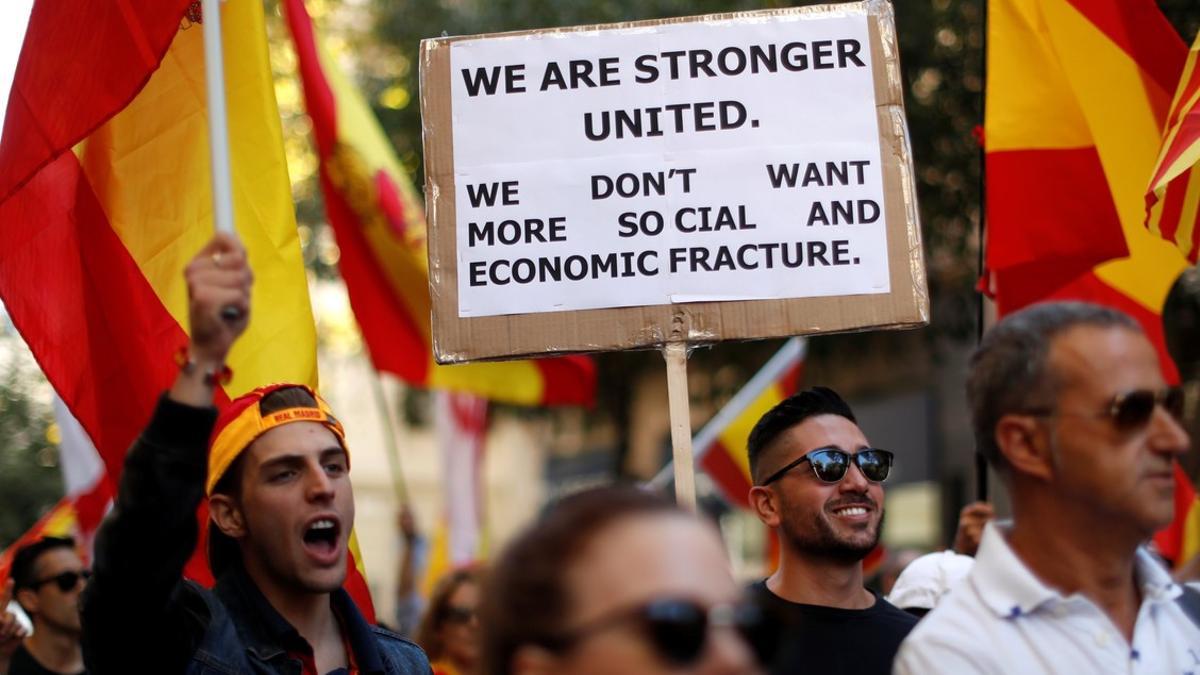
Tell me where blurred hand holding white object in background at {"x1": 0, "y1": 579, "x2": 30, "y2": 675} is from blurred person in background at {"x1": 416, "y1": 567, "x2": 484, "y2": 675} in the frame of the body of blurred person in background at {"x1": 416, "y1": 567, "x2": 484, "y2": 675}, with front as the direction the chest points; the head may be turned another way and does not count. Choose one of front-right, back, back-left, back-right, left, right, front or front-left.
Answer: back-right

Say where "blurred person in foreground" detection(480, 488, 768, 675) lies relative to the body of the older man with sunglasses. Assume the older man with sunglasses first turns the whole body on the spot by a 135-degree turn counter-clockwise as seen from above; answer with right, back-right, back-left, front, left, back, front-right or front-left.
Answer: back-left

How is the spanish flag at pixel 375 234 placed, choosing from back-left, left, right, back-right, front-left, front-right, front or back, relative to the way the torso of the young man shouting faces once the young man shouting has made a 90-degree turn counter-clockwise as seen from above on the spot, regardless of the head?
front-left

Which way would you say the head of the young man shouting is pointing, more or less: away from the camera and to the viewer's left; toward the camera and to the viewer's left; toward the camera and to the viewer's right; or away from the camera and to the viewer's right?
toward the camera and to the viewer's right

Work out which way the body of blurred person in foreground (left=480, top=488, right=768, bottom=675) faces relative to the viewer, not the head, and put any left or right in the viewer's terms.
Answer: facing the viewer and to the right of the viewer

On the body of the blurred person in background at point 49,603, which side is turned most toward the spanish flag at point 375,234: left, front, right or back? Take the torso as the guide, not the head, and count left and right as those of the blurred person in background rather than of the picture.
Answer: left

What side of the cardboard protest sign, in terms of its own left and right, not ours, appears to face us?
front

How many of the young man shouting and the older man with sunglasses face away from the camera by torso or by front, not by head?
0

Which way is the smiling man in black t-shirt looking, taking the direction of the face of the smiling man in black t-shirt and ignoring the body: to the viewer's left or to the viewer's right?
to the viewer's right
